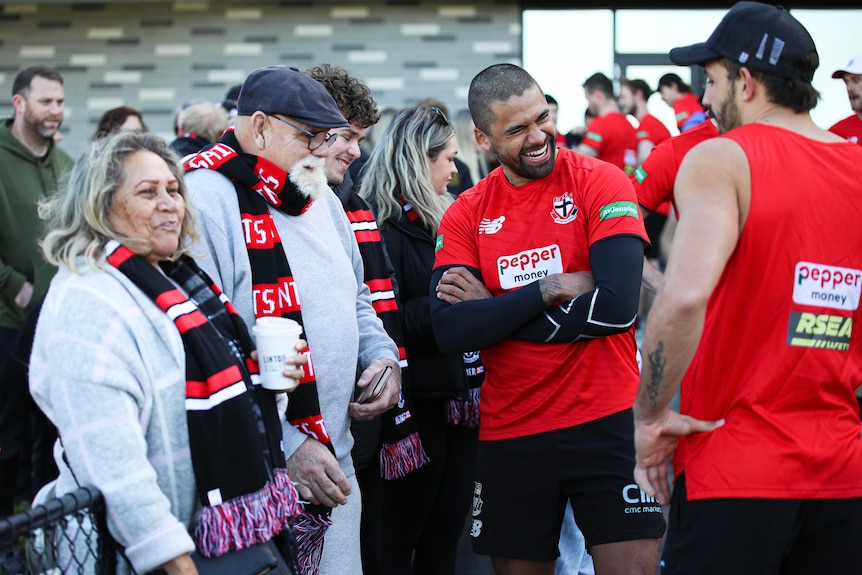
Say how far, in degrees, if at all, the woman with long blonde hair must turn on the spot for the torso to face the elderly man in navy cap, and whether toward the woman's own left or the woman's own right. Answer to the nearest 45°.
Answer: approximately 90° to the woman's own right

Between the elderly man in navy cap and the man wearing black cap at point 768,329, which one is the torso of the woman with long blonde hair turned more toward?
the man wearing black cap

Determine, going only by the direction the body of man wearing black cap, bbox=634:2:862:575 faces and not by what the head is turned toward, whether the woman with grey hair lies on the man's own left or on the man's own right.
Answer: on the man's own left

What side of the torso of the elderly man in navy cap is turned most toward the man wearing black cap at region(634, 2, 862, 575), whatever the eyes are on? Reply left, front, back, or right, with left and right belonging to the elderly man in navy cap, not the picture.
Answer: front

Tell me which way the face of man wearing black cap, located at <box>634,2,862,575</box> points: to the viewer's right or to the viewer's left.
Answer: to the viewer's left

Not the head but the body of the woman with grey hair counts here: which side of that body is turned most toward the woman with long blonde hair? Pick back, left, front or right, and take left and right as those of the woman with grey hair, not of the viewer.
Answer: left

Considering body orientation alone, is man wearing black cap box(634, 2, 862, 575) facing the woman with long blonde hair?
yes

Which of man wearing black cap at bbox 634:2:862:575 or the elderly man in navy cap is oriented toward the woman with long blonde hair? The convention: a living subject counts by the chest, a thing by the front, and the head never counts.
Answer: the man wearing black cap

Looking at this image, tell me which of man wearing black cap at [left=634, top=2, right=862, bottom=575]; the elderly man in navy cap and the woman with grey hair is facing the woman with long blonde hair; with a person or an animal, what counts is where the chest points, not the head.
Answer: the man wearing black cap

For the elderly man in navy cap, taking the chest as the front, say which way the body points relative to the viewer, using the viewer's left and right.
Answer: facing the viewer and to the right of the viewer

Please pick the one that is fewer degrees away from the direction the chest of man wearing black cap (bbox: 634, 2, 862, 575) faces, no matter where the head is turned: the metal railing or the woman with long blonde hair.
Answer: the woman with long blonde hair

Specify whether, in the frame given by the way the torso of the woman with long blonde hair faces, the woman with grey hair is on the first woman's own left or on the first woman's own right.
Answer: on the first woman's own right

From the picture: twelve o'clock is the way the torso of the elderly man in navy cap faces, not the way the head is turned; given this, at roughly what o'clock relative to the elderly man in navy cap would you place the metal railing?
The metal railing is roughly at 3 o'clock from the elderly man in navy cap.
